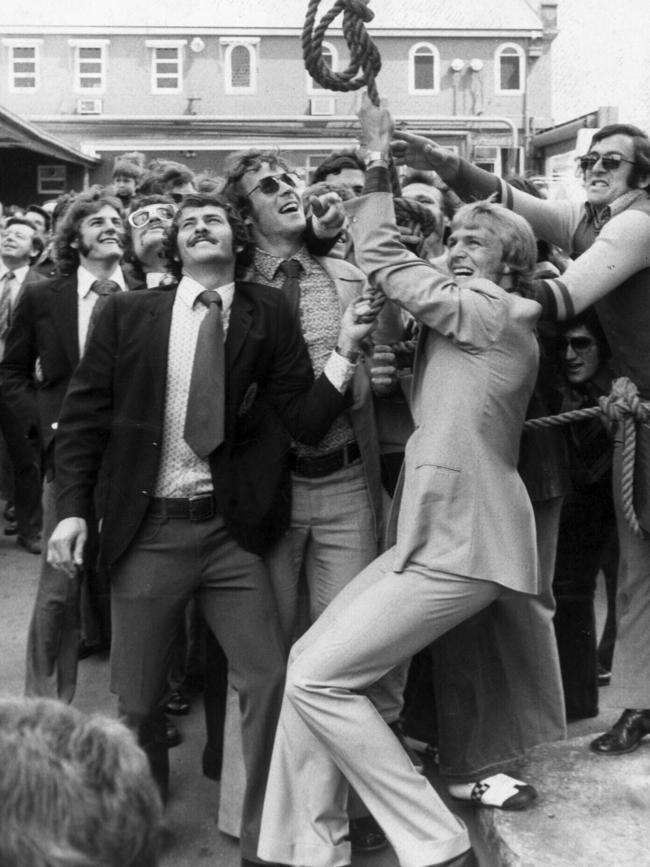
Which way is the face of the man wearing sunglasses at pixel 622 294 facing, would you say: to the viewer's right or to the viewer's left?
to the viewer's left

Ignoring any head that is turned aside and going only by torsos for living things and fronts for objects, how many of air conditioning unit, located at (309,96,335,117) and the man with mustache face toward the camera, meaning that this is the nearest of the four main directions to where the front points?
2

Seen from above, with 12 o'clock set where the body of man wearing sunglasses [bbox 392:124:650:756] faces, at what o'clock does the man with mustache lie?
The man with mustache is roughly at 1 o'clock from the man wearing sunglasses.

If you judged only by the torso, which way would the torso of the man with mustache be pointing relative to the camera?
toward the camera

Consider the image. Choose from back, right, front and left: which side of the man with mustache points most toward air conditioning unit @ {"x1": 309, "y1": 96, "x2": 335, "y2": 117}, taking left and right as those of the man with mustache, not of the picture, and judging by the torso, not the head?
back

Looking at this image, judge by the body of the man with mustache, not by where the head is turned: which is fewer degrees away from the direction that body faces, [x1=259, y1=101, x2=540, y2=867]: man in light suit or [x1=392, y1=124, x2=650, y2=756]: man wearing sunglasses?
the man in light suit

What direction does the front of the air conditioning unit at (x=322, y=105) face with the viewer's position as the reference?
facing the viewer

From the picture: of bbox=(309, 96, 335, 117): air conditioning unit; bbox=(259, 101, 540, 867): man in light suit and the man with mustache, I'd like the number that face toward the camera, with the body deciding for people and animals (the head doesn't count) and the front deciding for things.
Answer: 2

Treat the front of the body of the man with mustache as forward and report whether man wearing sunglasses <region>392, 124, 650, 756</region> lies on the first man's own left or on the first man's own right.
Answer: on the first man's own left

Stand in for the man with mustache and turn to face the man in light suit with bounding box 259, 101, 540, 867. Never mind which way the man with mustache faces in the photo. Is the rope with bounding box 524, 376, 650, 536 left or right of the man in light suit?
left

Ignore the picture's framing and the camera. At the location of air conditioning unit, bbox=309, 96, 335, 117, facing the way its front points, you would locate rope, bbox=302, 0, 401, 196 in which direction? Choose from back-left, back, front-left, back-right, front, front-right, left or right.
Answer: front

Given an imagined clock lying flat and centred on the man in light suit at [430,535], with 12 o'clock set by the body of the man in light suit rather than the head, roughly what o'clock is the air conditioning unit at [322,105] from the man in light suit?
The air conditioning unit is roughly at 3 o'clock from the man in light suit.

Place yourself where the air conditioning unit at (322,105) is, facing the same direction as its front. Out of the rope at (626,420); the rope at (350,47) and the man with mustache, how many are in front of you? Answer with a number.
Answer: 3

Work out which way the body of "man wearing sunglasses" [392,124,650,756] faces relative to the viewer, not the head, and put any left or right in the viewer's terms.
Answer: facing the viewer and to the left of the viewer
